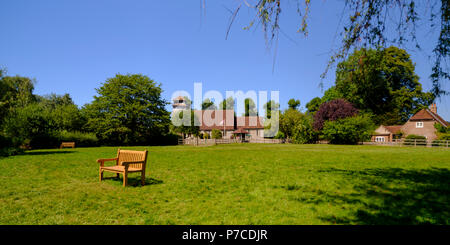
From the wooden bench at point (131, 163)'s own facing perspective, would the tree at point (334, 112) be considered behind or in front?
behind

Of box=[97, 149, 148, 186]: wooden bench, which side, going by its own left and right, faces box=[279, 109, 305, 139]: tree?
back

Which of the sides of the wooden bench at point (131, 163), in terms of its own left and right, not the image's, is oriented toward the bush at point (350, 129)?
back

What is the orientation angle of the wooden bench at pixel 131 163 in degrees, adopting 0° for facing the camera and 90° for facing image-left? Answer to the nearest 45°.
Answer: approximately 45°

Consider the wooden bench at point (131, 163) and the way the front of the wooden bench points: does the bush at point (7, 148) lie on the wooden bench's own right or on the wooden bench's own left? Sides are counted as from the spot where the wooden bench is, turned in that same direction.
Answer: on the wooden bench's own right

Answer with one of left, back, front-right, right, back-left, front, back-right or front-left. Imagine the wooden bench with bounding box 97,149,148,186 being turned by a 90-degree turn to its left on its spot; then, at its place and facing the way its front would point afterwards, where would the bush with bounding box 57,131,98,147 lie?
back-left

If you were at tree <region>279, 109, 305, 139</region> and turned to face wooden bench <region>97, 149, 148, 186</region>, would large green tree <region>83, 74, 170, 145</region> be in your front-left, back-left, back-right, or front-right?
front-right

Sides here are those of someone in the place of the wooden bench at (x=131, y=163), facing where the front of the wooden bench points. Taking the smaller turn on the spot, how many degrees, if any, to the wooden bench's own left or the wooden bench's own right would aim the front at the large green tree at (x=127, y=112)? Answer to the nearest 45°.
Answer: approximately 135° to the wooden bench's own right

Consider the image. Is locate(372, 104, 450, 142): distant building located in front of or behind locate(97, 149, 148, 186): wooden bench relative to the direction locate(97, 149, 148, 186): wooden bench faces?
behind

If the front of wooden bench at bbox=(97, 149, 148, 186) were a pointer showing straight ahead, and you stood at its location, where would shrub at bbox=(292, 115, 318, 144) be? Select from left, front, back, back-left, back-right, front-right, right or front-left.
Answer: back
